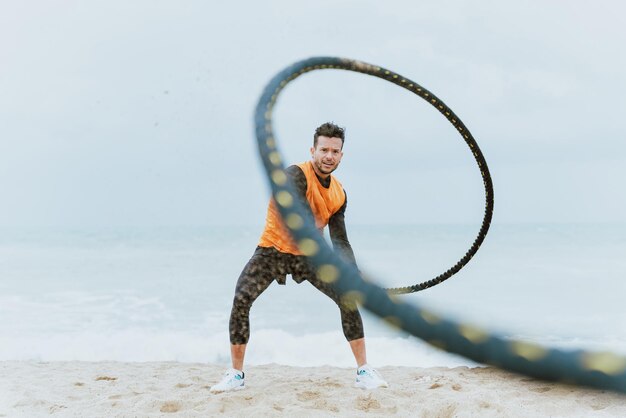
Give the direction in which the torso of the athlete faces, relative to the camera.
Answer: toward the camera
